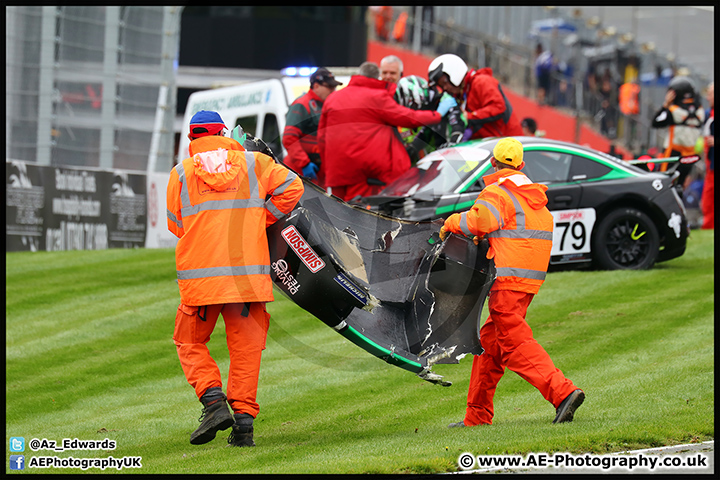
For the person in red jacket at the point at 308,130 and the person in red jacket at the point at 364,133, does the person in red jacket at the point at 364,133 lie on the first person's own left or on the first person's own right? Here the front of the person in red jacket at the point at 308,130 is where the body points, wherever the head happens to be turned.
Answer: on the first person's own right

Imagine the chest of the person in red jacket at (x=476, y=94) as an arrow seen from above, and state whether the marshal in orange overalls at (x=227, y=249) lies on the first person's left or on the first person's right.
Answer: on the first person's left

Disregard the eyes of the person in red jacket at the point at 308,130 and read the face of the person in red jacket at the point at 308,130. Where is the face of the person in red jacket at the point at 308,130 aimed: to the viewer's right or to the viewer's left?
to the viewer's right

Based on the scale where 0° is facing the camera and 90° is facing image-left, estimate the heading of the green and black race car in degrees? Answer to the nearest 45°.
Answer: approximately 45°

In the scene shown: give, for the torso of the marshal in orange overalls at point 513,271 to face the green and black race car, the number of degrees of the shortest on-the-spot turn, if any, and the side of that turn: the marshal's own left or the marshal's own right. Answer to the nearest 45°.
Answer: approximately 45° to the marshal's own right

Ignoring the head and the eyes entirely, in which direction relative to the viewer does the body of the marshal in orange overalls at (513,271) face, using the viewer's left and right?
facing away from the viewer and to the left of the viewer

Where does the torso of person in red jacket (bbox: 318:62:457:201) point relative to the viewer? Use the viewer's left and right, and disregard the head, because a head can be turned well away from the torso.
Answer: facing away from the viewer and to the right of the viewer

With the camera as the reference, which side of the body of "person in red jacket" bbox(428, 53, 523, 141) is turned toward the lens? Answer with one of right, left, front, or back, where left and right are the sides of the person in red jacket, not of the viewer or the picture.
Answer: left

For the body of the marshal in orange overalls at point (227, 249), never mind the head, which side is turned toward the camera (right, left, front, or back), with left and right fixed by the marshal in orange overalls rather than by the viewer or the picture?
back

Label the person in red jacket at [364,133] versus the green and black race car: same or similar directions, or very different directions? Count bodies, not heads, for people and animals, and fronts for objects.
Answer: very different directions

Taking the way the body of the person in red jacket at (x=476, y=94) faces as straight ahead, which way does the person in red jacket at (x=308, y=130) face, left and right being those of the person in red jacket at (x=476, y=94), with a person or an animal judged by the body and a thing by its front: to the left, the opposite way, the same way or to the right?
the opposite way
